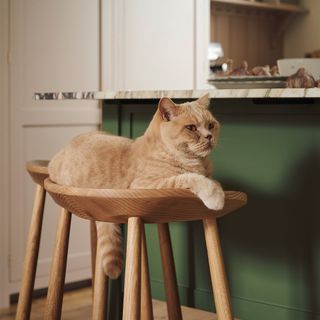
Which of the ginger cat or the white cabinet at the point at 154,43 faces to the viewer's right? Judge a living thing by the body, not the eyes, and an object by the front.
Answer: the ginger cat

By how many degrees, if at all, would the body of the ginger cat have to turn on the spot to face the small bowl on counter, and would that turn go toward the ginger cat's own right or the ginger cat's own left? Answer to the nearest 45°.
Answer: approximately 45° to the ginger cat's own left

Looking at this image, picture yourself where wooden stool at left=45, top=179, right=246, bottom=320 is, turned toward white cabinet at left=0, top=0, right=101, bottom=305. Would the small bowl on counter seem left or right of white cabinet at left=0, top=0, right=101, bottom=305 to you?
right

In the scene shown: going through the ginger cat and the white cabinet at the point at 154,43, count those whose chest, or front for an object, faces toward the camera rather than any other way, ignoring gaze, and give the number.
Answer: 1

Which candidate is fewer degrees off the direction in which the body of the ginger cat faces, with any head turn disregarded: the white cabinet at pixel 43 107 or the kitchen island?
the kitchen island

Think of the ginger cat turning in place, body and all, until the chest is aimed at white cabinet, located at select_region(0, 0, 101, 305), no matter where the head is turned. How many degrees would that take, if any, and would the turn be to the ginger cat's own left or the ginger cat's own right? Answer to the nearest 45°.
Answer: approximately 90° to the ginger cat's own left

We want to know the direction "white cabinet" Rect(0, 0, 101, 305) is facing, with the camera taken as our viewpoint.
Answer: facing the viewer and to the right of the viewer

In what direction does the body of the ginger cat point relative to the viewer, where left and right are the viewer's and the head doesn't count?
facing to the right of the viewer

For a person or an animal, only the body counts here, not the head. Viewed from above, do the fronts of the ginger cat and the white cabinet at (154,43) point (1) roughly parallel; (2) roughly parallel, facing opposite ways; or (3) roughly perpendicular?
roughly perpendicular

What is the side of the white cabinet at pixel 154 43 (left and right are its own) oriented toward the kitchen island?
front
